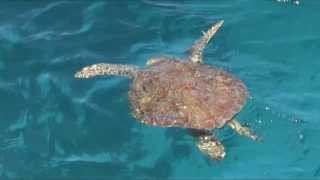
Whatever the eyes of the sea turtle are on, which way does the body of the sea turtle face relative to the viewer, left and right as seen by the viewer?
facing away from the viewer and to the left of the viewer
